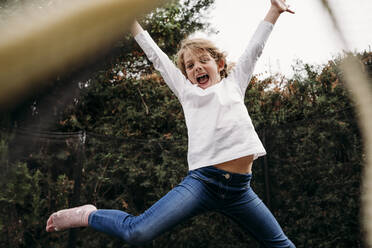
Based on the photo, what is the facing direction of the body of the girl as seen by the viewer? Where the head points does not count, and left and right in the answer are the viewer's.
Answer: facing the viewer

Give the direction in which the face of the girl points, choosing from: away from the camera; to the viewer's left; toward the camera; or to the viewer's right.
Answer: toward the camera
